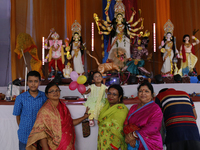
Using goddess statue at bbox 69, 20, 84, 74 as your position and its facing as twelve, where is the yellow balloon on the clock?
The yellow balloon is roughly at 12 o'clock from the goddess statue.

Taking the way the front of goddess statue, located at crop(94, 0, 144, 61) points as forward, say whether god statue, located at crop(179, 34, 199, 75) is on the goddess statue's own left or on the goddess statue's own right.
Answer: on the goddess statue's own left

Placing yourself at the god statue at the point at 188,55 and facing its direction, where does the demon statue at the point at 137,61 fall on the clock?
the demon statue at the point at 137,61 is roughly at 2 o'clock from the god statue at the point at 188,55.

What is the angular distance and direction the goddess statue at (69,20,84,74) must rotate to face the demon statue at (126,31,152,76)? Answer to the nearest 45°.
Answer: approximately 90° to its left

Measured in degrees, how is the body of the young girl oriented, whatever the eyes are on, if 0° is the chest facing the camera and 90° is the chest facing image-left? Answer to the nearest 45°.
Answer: approximately 0°

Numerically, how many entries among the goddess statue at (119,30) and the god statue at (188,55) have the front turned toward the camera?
2

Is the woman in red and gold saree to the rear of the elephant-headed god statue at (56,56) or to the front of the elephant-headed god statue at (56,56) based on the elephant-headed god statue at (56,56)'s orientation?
to the front

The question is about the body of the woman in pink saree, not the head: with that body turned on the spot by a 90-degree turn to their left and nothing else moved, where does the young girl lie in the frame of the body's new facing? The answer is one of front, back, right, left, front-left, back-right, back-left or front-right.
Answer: back
